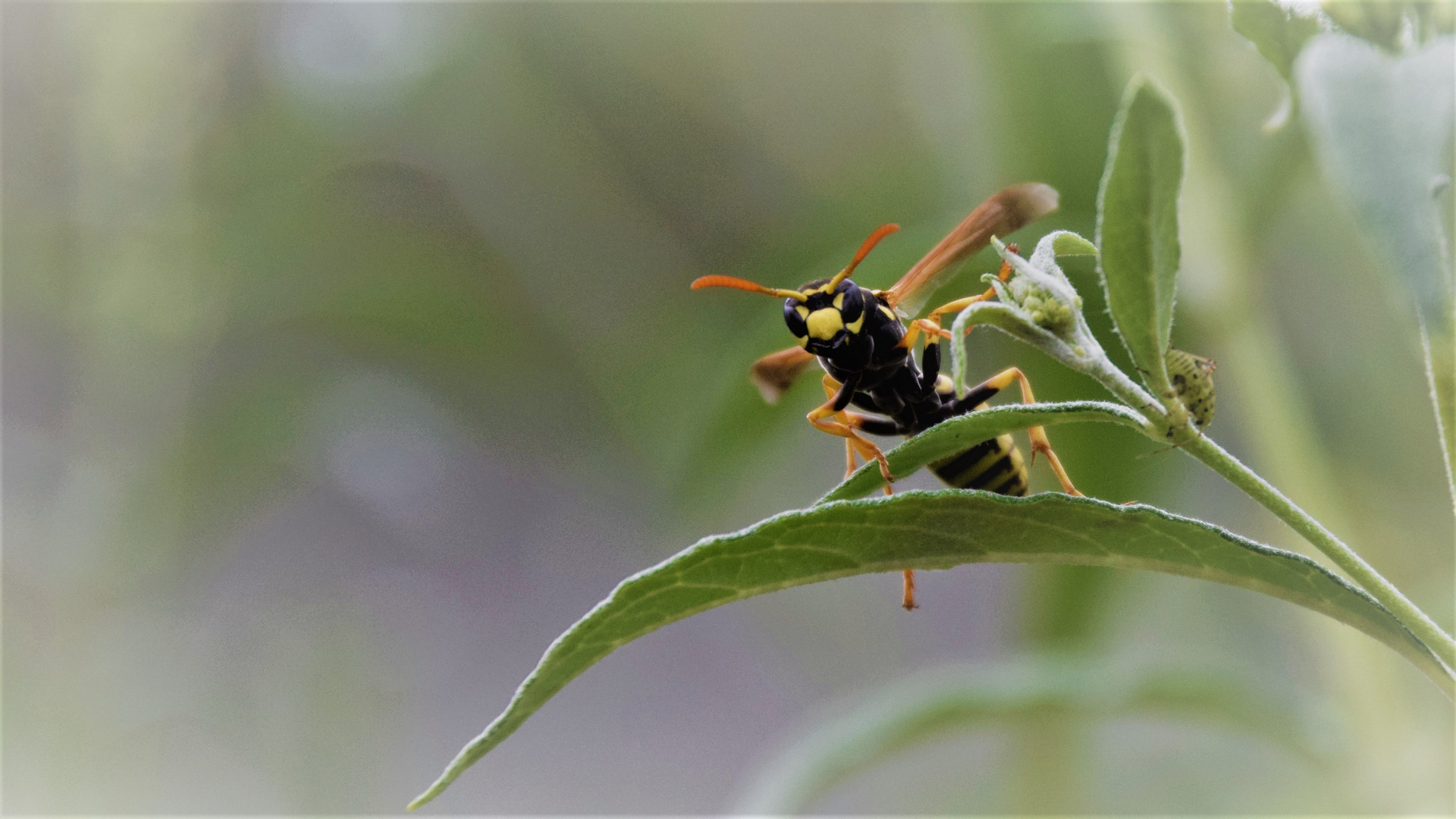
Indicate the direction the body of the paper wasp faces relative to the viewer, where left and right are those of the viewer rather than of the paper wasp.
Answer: facing the viewer and to the left of the viewer
